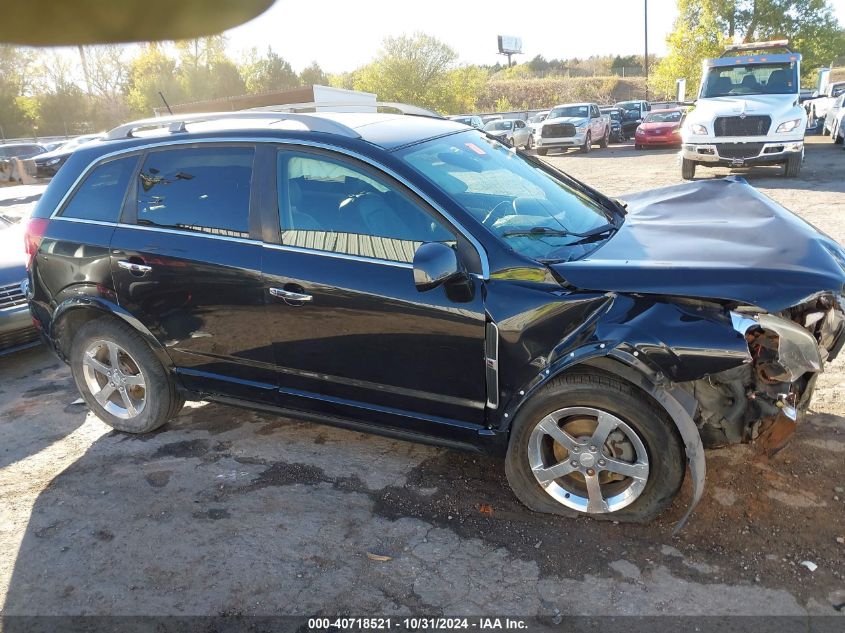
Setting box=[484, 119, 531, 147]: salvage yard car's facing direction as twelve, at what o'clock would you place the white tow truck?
The white tow truck is roughly at 10 o'clock from the salvage yard car.

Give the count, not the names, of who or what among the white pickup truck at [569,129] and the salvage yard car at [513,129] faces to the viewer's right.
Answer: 0

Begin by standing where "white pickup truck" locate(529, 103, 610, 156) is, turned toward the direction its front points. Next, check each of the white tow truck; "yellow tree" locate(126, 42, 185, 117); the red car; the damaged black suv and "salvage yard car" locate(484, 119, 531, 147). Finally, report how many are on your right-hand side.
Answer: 2

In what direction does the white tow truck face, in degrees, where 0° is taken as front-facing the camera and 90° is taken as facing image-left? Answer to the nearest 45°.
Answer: approximately 0°

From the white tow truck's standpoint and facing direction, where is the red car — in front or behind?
behind

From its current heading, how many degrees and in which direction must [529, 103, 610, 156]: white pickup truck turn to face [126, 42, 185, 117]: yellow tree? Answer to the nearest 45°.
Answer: approximately 90° to its right

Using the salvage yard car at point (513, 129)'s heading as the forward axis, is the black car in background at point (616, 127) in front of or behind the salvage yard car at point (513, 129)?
behind

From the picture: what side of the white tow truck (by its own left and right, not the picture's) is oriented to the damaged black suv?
front

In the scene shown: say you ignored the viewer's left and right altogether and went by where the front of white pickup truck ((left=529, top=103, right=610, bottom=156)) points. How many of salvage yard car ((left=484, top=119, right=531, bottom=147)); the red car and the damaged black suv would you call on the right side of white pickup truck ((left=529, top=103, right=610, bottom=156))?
1

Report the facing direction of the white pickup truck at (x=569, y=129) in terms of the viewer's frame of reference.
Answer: facing the viewer and to the left of the viewer

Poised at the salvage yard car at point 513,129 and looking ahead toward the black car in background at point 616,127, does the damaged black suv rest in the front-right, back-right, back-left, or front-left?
back-right
